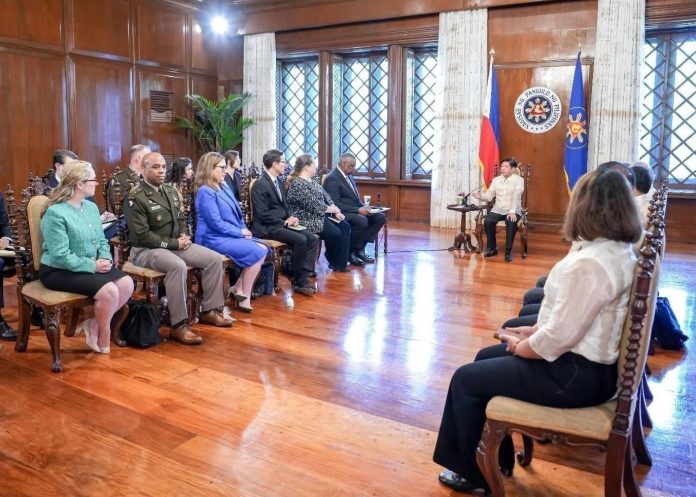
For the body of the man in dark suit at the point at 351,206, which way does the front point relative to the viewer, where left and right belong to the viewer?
facing the viewer and to the right of the viewer

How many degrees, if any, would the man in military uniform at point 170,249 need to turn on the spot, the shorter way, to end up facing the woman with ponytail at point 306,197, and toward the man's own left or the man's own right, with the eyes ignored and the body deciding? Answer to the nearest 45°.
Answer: approximately 90° to the man's own left

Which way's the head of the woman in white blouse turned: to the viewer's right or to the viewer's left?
to the viewer's left

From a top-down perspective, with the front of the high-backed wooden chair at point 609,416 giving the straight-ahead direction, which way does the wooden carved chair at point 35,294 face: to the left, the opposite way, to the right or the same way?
the opposite way

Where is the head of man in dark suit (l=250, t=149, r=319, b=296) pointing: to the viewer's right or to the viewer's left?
to the viewer's right

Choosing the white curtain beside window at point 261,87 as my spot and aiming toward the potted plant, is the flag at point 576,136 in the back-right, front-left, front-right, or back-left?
back-left

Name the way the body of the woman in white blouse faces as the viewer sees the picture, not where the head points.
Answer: to the viewer's left

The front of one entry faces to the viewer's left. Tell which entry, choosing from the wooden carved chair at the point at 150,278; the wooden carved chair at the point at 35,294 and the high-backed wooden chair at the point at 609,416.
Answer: the high-backed wooden chair

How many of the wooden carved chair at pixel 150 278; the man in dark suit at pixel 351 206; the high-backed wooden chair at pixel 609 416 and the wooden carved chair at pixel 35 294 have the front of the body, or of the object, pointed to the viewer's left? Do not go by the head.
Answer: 1

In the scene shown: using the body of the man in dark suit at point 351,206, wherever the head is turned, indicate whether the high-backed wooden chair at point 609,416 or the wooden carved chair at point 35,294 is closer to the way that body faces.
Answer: the high-backed wooden chair

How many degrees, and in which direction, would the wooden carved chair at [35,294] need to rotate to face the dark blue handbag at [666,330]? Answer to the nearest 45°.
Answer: approximately 45° to its left

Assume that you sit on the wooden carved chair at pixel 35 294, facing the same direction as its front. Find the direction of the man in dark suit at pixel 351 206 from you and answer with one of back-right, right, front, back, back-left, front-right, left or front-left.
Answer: left

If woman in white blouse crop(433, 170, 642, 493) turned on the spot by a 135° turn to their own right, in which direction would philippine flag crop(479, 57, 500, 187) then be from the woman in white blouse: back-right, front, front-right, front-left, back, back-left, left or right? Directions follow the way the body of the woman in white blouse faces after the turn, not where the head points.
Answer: front-left

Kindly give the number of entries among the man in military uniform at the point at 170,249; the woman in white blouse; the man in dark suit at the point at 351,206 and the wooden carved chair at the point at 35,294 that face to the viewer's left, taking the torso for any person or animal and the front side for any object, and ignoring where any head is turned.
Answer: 1
